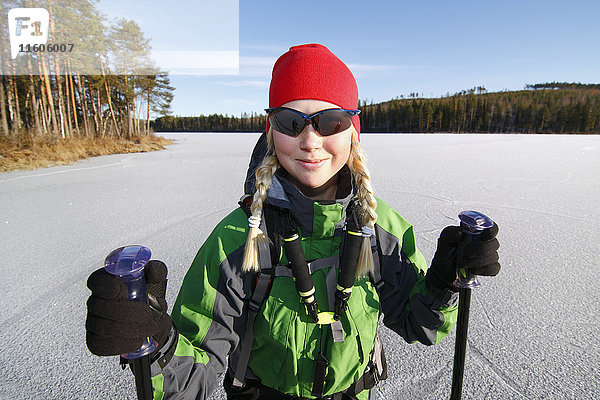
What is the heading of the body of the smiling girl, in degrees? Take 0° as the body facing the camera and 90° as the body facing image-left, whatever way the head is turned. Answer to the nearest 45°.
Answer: approximately 0°
